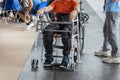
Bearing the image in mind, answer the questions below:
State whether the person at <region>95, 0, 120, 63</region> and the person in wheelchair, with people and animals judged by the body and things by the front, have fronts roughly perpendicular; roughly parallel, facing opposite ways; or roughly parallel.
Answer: roughly perpendicular

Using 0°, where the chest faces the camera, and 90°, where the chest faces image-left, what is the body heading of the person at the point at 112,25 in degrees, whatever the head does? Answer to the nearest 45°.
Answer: approximately 90°

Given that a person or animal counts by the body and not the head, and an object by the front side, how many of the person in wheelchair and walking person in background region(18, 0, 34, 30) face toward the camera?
1

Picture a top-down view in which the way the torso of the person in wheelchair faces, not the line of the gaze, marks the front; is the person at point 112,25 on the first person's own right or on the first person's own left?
on the first person's own left

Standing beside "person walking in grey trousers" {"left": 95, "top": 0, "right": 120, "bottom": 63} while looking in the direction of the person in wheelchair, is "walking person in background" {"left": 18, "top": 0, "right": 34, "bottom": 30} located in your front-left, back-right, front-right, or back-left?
front-right

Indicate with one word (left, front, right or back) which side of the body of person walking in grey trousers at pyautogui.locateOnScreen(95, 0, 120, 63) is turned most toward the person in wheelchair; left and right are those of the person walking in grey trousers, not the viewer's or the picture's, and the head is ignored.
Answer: front

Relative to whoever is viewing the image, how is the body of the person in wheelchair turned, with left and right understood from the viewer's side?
facing the viewer

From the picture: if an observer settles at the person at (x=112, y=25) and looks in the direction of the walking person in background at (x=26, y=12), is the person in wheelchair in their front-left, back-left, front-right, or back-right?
front-left
